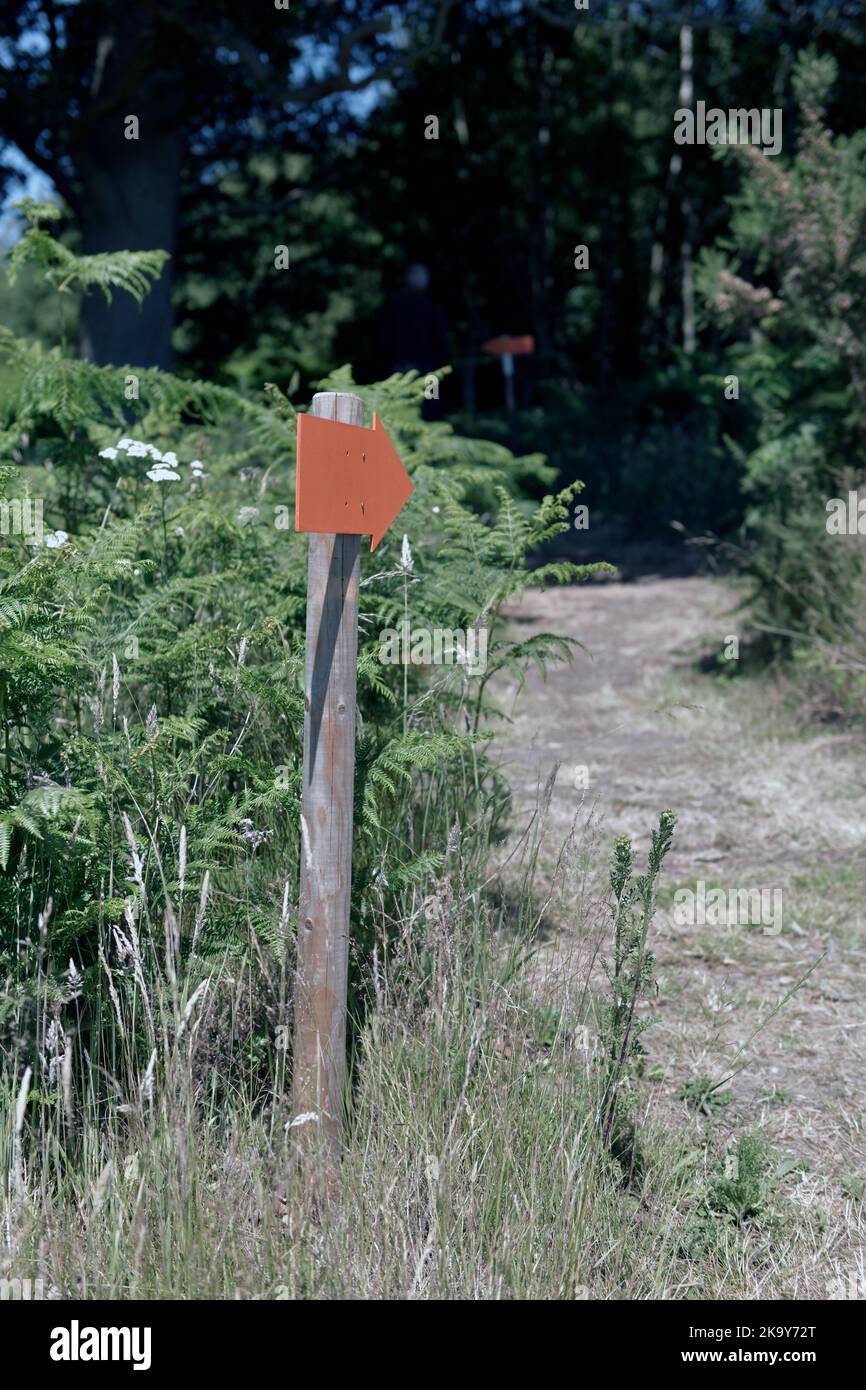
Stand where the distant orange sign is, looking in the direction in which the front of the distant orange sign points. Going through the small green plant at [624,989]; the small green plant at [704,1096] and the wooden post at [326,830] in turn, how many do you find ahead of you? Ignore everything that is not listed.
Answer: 3

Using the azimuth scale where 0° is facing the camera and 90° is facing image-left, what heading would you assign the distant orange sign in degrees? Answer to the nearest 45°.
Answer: approximately 0°

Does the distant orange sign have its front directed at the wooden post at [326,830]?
yes

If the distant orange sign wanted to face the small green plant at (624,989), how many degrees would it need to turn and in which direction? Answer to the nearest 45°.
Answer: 0° — it already faces it

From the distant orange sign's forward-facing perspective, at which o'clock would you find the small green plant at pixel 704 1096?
The small green plant is roughly at 12 o'clock from the distant orange sign.

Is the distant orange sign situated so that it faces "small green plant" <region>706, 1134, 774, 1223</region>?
yes

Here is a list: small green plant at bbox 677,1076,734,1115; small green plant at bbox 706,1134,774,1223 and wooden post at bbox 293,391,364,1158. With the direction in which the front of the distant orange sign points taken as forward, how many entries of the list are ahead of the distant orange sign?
3
